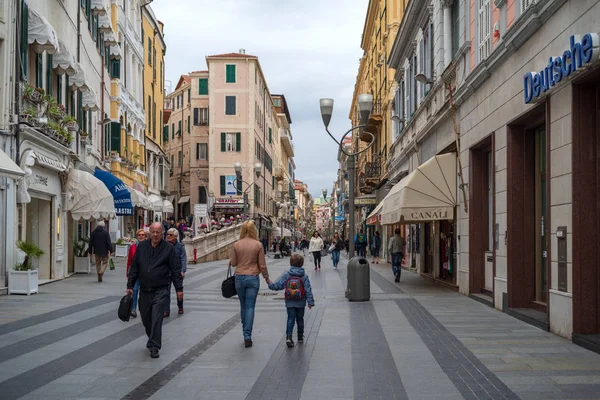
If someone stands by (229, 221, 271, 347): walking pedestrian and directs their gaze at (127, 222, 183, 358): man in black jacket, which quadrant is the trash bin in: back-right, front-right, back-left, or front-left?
back-right

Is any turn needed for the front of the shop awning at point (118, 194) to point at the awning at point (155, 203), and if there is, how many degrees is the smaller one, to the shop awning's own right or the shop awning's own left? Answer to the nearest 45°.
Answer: approximately 135° to the shop awning's own left

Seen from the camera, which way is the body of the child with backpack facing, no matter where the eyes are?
away from the camera

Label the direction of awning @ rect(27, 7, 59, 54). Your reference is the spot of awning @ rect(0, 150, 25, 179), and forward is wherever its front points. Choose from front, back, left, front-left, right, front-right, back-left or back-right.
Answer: back-left

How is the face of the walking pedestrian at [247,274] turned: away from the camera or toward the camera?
away from the camera

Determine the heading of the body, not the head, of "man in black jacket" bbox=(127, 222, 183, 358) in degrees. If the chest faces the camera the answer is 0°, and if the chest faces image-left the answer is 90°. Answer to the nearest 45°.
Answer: approximately 0°

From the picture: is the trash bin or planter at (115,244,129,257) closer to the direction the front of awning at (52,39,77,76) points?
the trash bin

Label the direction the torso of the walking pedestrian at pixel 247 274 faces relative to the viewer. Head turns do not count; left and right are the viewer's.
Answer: facing away from the viewer
